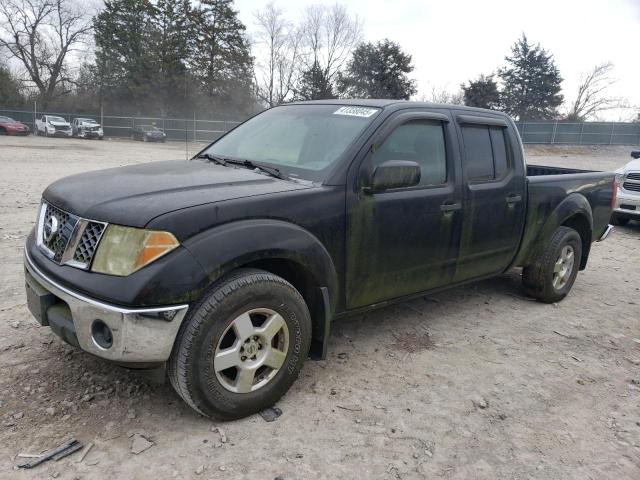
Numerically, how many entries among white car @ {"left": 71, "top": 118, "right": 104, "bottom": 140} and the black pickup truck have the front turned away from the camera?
0

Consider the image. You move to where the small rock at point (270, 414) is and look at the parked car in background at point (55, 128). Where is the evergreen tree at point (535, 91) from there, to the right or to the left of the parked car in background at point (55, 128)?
right

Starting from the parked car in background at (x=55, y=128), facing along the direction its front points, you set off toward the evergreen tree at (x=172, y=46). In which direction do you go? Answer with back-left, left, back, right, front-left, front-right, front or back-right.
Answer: left

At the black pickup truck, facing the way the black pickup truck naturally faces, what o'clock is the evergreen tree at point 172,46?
The evergreen tree is roughly at 4 o'clock from the black pickup truck.

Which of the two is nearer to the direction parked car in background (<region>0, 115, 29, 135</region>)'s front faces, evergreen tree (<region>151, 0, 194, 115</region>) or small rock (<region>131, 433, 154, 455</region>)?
the small rock

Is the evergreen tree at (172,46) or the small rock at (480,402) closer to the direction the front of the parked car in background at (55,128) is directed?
the small rock

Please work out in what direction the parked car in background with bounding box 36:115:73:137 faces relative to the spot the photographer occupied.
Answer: facing the viewer and to the right of the viewer

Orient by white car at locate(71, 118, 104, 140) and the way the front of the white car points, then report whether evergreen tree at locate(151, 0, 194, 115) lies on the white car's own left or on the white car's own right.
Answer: on the white car's own left

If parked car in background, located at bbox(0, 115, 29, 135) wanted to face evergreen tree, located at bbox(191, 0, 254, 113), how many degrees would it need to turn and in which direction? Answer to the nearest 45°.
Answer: approximately 90° to its left

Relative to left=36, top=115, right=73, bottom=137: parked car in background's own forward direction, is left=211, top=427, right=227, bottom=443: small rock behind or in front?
in front
